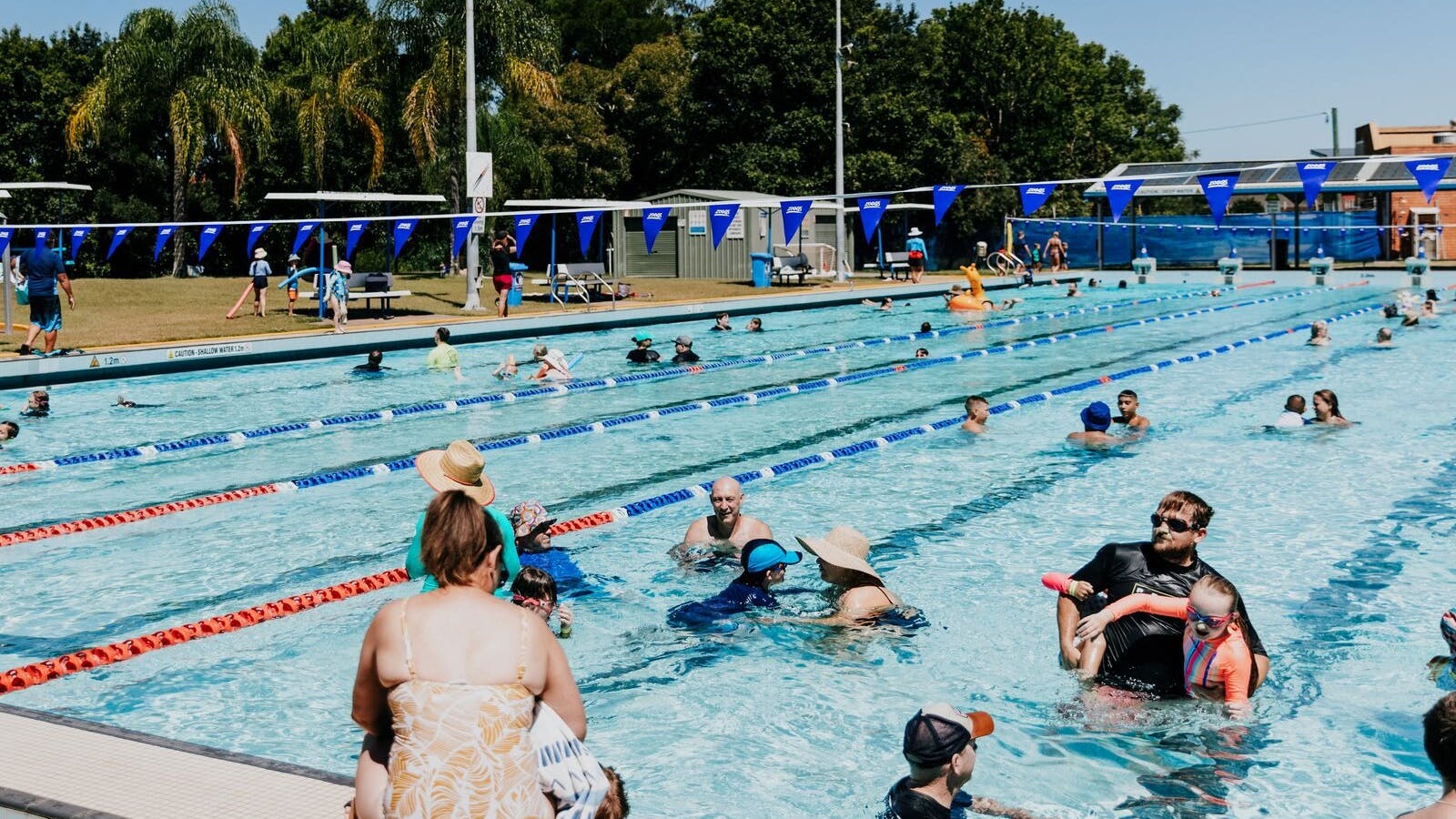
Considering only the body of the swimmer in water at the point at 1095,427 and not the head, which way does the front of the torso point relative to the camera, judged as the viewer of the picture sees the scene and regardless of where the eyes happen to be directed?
away from the camera

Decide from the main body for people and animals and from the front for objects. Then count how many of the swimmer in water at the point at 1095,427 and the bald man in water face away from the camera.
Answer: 1

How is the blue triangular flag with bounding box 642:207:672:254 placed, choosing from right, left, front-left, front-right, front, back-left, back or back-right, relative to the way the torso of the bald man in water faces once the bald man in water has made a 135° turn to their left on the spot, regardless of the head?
front-left

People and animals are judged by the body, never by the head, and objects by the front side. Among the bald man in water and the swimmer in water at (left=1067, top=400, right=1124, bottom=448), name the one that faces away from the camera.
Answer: the swimmer in water

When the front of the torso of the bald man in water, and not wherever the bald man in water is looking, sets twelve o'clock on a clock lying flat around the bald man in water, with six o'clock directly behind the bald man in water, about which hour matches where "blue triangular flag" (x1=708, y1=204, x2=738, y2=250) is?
The blue triangular flag is roughly at 6 o'clock from the bald man in water.

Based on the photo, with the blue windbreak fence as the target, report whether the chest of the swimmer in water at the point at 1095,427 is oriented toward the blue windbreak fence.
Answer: yes

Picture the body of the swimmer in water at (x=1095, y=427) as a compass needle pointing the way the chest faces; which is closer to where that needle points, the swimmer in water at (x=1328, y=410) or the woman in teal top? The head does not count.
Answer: the swimmer in water

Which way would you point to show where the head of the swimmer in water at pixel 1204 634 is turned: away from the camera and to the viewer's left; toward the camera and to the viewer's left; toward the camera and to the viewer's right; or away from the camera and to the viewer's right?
toward the camera and to the viewer's left

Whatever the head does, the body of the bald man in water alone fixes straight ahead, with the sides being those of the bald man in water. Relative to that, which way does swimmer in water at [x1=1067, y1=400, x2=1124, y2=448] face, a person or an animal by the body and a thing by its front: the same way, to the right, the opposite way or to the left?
the opposite way

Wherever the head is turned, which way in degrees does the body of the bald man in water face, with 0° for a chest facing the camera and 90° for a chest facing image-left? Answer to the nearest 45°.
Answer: approximately 0°
